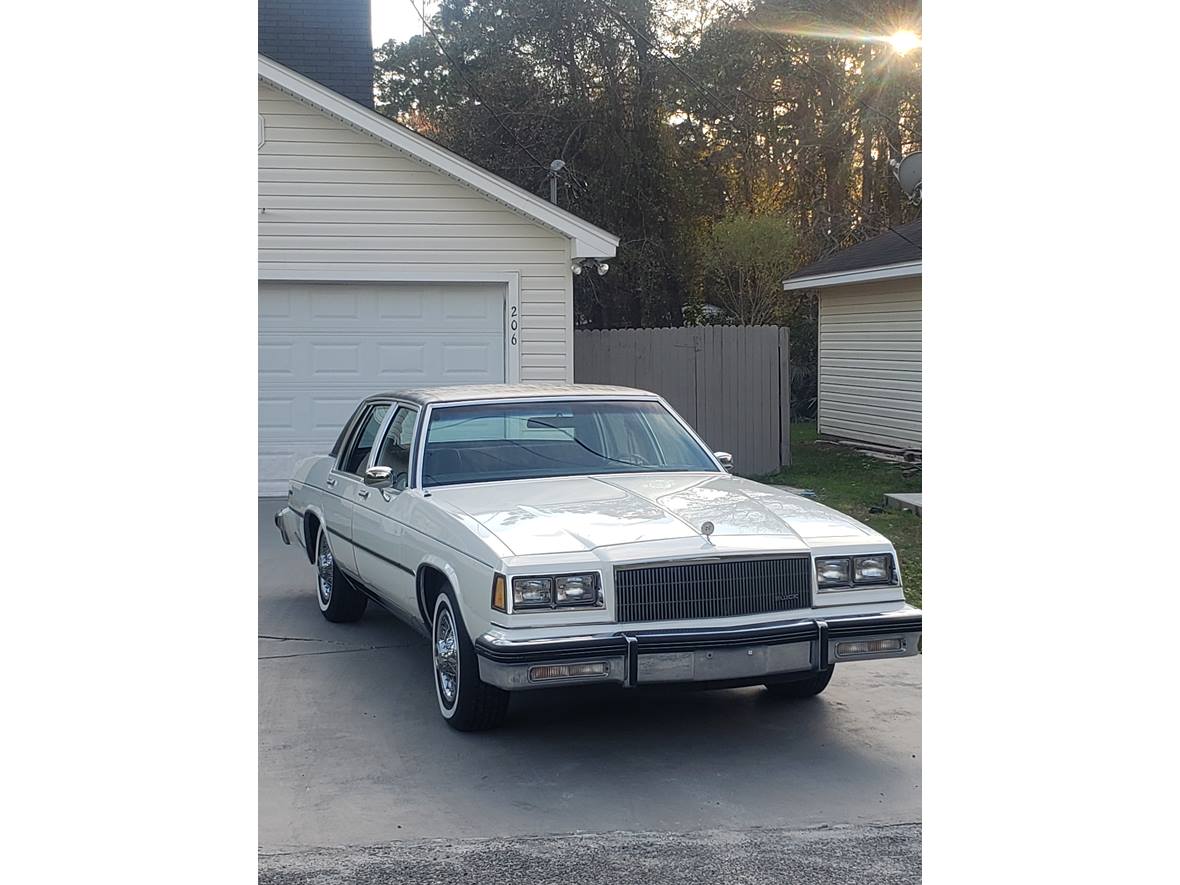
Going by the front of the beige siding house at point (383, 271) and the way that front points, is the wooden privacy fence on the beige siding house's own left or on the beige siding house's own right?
on the beige siding house's own left

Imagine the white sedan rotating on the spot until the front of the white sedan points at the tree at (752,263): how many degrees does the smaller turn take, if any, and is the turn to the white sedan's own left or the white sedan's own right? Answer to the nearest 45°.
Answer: approximately 135° to the white sedan's own left

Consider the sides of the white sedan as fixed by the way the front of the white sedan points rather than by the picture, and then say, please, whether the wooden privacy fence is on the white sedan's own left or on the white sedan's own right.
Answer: on the white sedan's own left

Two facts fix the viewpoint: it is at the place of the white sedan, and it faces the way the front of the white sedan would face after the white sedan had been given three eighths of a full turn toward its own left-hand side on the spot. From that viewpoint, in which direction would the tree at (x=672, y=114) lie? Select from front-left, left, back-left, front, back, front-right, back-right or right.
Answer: front

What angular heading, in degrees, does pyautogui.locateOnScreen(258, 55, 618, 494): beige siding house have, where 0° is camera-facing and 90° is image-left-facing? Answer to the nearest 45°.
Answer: approximately 0°

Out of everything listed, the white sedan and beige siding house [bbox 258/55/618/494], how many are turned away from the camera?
0
